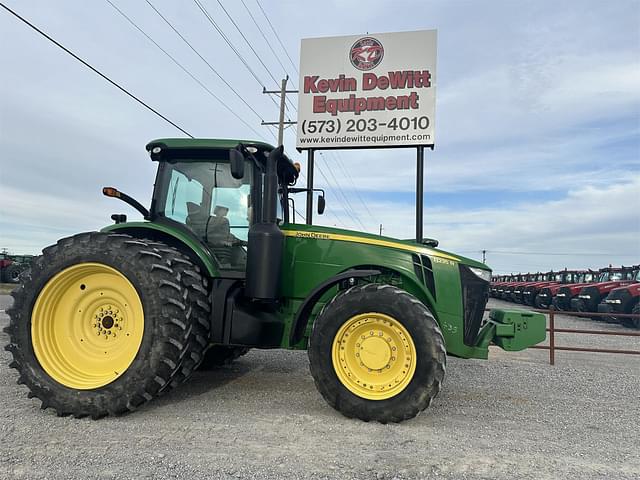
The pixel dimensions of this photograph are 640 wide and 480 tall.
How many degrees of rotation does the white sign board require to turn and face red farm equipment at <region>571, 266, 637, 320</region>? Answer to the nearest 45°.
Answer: approximately 135° to its left

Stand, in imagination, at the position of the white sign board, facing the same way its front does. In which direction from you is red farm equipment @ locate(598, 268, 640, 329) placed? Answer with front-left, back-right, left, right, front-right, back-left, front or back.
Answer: back-left

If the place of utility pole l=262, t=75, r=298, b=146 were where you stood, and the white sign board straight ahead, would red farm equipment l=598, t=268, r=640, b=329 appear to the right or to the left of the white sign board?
left

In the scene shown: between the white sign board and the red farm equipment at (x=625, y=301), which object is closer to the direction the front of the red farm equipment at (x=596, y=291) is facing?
the white sign board

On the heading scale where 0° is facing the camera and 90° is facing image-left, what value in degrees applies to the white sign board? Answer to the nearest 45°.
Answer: approximately 0°

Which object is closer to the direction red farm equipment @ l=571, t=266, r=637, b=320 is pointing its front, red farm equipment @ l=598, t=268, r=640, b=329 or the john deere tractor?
the john deere tractor
